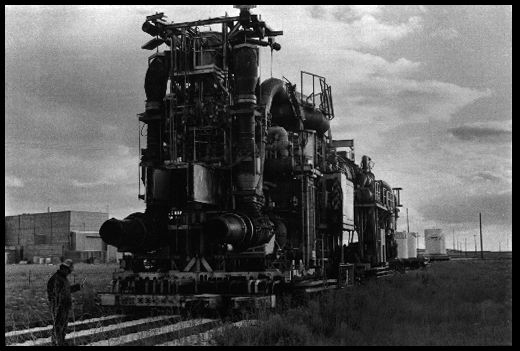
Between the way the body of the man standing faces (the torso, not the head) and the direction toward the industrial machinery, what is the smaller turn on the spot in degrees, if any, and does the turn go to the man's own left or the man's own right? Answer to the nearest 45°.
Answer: approximately 45° to the man's own left

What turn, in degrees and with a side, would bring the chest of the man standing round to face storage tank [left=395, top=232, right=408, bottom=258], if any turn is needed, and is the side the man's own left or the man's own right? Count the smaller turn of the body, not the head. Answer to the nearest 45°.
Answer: approximately 45° to the man's own left

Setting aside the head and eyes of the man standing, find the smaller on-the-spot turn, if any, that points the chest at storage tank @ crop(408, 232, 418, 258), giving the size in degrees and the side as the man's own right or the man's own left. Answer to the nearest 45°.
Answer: approximately 45° to the man's own left

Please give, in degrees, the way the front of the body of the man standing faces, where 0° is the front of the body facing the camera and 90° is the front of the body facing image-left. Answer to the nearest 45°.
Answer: approximately 270°
